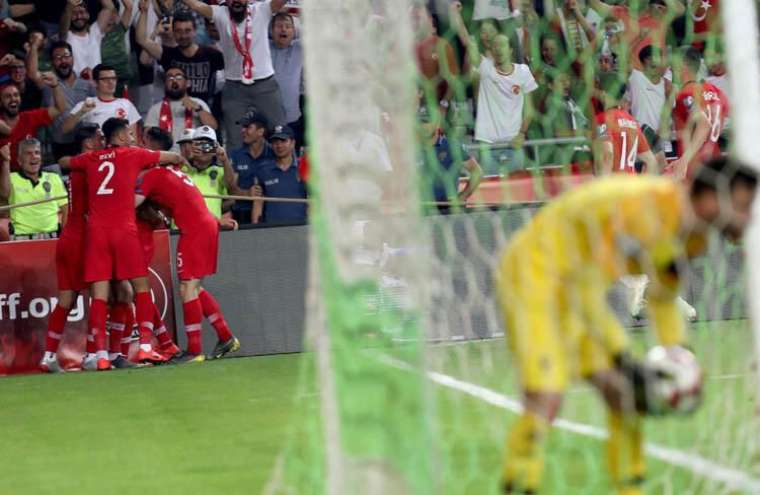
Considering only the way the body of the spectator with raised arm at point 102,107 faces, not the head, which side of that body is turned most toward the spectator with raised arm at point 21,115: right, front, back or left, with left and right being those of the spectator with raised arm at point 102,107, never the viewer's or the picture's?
right

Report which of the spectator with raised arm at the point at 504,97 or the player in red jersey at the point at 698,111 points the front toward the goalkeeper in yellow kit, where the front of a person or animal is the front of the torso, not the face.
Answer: the spectator with raised arm

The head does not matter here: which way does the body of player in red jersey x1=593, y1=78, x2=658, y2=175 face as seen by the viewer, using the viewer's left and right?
facing away from the viewer and to the left of the viewer

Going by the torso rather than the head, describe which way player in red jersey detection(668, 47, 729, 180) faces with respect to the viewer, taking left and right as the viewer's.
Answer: facing away from the viewer and to the left of the viewer

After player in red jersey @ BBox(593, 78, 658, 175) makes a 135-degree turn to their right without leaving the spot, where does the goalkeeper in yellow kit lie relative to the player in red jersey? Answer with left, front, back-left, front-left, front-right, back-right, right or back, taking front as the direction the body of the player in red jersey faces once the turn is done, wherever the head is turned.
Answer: right
